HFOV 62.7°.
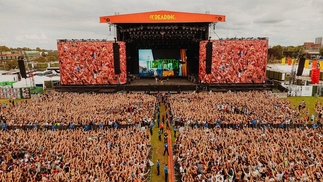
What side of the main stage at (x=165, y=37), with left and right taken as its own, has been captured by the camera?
front
